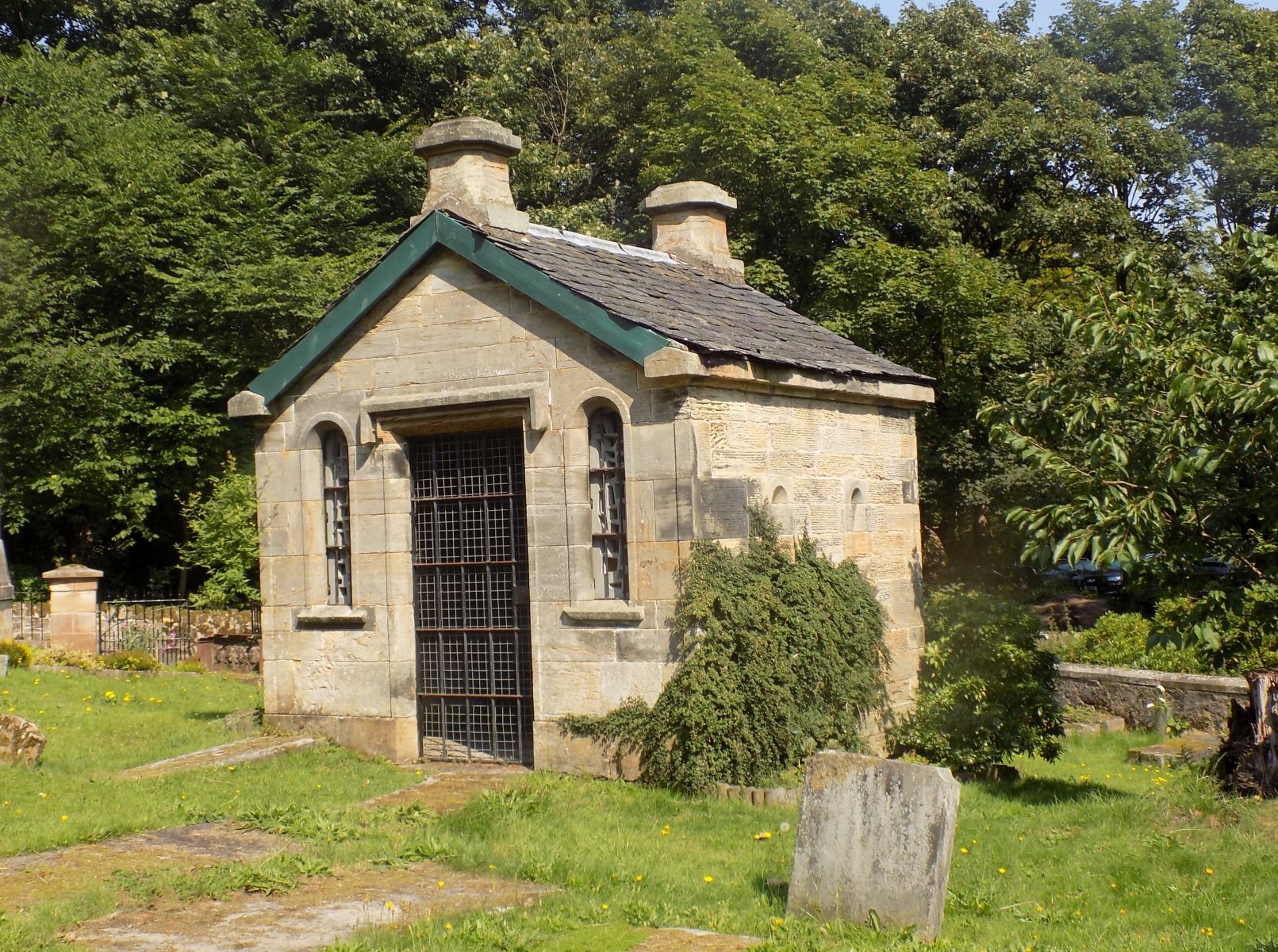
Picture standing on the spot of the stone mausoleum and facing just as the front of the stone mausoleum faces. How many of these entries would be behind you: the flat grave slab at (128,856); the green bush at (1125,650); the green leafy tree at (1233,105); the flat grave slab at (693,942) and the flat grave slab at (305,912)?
2

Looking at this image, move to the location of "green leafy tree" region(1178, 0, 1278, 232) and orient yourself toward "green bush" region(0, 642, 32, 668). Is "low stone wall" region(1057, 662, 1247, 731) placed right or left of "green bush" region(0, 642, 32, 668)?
left

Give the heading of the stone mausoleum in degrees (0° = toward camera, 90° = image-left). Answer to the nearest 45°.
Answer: approximately 45°

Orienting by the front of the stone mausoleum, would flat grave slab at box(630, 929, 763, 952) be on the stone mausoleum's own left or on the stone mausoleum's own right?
on the stone mausoleum's own left

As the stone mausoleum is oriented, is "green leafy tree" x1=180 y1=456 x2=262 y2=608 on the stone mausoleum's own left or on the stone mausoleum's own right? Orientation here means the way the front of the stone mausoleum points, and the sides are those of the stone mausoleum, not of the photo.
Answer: on the stone mausoleum's own right

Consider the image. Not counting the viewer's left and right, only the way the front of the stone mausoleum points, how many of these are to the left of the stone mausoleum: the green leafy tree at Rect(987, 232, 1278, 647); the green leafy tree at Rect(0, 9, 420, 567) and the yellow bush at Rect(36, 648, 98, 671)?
1

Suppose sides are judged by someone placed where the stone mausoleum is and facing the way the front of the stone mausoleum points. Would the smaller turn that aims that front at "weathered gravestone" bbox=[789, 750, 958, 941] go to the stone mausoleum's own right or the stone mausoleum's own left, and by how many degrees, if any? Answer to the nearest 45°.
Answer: approximately 45° to the stone mausoleum's own left

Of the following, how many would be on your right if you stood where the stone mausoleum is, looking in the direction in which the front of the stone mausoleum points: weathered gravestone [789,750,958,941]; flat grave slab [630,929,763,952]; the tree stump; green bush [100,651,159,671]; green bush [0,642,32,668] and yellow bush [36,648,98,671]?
3

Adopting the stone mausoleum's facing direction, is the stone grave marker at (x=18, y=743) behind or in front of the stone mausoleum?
in front

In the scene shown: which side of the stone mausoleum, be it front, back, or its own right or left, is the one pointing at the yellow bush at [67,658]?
right

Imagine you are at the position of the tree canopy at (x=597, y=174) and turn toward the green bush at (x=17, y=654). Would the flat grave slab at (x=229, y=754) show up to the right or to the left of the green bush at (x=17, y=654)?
left

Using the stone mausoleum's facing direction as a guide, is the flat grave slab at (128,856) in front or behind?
in front

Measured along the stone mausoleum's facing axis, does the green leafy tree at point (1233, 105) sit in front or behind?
behind

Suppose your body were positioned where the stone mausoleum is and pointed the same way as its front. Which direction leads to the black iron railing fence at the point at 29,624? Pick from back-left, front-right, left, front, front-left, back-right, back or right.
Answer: right

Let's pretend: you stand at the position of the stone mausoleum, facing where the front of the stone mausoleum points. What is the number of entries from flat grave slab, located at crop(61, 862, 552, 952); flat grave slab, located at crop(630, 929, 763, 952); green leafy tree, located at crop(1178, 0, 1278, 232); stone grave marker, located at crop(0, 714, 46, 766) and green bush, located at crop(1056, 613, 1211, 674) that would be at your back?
2

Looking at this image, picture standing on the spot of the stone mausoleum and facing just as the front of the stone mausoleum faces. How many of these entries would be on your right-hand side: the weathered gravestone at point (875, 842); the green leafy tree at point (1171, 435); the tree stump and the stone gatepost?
1

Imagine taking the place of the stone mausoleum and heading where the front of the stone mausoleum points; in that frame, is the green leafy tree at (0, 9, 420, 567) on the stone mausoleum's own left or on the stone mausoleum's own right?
on the stone mausoleum's own right

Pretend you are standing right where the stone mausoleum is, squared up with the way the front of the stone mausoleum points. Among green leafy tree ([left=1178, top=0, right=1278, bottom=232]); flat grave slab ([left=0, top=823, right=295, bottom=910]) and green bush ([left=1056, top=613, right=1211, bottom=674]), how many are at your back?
2

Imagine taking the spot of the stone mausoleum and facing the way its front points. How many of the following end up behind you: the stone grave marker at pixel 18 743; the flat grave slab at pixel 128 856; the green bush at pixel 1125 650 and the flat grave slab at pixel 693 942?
1
